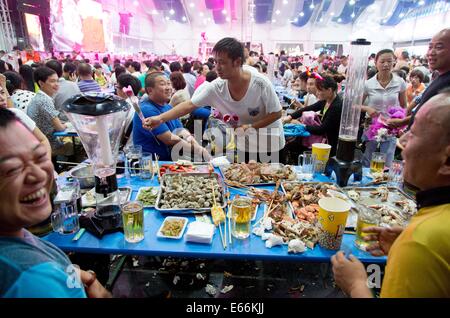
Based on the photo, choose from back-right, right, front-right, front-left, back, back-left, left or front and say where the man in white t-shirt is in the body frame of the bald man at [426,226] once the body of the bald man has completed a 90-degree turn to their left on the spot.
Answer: back-right

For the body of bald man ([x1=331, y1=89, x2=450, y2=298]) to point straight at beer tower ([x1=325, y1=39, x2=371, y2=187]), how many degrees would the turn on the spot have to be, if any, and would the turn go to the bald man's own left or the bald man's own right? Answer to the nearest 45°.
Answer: approximately 90° to the bald man's own right

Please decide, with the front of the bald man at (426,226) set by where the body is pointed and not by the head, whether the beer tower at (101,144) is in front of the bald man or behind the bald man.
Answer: in front

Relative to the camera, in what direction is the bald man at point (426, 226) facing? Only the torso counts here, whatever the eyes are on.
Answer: to the viewer's left

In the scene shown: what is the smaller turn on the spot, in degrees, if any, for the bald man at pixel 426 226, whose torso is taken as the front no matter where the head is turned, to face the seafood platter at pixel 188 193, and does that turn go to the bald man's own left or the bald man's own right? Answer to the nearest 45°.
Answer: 0° — they already face it

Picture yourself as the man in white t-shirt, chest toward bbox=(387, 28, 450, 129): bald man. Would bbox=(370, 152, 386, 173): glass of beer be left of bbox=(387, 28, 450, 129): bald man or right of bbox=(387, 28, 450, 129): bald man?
right

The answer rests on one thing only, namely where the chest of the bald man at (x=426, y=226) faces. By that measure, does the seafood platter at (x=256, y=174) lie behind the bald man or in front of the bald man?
in front

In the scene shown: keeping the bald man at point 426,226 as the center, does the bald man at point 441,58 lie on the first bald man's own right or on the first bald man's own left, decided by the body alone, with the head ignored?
on the first bald man's own right

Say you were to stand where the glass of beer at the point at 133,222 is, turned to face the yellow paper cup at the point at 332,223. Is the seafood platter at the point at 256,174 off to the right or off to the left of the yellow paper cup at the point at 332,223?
left

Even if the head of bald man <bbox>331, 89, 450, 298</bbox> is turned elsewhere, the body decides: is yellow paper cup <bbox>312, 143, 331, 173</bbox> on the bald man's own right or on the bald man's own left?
on the bald man's own right

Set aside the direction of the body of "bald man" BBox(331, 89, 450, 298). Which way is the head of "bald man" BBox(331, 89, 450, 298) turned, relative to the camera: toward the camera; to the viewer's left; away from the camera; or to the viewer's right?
to the viewer's left

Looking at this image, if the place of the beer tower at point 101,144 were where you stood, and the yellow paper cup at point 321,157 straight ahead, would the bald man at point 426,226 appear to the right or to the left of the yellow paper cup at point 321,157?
right

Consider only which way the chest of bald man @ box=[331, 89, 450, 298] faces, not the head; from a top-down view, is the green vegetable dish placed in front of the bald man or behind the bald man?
in front
